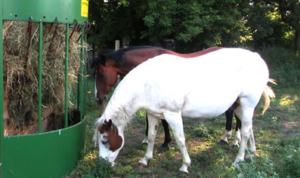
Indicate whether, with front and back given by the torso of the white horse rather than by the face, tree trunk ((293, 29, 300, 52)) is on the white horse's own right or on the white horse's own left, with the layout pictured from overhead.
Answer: on the white horse's own right

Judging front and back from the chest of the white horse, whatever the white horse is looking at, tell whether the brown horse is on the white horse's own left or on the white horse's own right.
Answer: on the white horse's own right

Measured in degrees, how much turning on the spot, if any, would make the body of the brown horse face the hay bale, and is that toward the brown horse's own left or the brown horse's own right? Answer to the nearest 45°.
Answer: approximately 45° to the brown horse's own left

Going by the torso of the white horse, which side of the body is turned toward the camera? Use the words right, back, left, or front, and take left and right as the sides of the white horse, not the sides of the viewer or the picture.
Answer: left

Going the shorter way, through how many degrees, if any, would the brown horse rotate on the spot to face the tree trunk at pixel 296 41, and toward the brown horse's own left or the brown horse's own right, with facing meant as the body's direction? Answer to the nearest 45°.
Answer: approximately 135° to the brown horse's own right

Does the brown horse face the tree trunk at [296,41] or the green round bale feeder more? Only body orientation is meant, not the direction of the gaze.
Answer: the green round bale feeder

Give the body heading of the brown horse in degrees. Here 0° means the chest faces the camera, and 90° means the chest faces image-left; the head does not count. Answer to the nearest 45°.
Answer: approximately 90°

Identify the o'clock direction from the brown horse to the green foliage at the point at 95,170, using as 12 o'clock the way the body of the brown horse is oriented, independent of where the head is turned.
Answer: The green foliage is roughly at 9 o'clock from the brown horse.

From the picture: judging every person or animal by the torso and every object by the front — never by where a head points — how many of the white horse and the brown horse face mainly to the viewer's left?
2

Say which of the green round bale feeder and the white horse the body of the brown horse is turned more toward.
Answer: the green round bale feeder

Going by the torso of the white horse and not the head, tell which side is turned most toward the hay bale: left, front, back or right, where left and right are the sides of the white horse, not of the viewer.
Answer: front

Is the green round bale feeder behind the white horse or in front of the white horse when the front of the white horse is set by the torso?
in front
